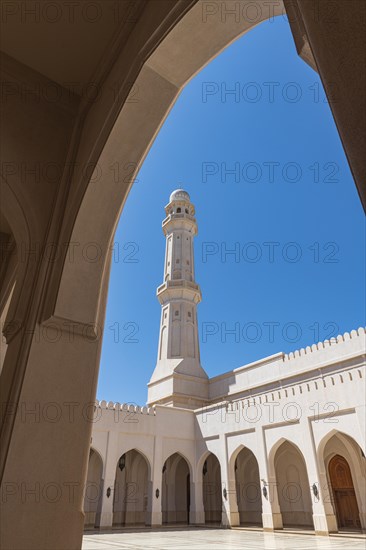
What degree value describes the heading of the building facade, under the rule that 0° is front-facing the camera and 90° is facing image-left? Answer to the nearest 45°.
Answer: approximately 45°
